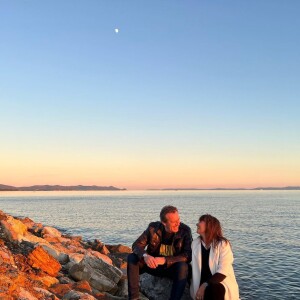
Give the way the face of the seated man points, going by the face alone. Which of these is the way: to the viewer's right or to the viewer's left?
to the viewer's right

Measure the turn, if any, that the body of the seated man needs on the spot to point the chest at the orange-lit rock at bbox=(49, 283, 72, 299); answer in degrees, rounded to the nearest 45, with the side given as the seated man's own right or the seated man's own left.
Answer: approximately 135° to the seated man's own right

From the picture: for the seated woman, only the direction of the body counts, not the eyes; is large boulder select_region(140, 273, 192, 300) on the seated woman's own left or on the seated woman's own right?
on the seated woman's own right

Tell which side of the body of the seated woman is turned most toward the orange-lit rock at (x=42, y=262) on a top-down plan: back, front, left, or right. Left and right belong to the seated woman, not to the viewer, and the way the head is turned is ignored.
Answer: right

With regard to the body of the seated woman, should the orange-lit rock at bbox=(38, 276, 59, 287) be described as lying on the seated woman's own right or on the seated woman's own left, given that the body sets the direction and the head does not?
on the seated woman's own right

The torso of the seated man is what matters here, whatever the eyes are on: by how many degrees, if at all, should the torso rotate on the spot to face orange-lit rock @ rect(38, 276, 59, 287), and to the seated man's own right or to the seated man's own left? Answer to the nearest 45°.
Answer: approximately 135° to the seated man's own right

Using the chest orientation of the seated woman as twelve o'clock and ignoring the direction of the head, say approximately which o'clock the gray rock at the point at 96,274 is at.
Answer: The gray rock is roughly at 3 o'clock from the seated woman.

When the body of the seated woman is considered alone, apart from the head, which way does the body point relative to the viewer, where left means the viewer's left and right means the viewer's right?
facing the viewer and to the left of the viewer

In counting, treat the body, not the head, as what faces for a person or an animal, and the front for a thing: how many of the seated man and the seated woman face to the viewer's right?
0

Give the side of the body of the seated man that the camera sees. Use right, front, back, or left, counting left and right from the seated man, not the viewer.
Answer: front

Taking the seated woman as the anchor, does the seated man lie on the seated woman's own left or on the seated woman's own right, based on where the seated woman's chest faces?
on the seated woman's own right

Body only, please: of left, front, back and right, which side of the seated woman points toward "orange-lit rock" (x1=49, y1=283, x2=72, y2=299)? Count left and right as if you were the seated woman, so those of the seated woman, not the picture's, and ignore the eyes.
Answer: right
